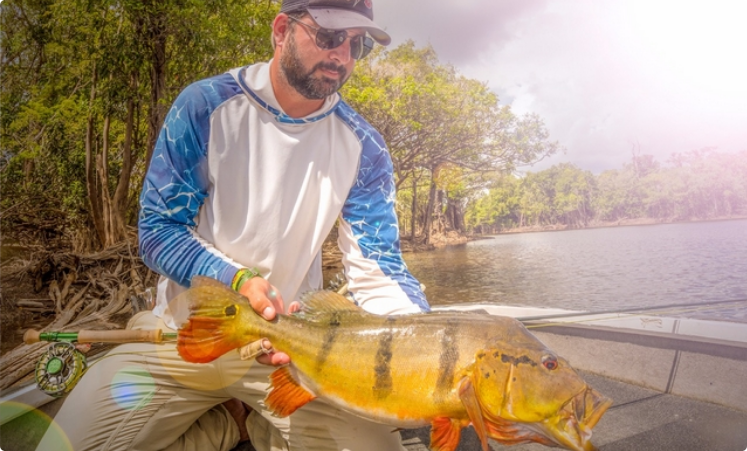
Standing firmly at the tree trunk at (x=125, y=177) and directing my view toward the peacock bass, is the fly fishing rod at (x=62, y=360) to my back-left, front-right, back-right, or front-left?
front-right

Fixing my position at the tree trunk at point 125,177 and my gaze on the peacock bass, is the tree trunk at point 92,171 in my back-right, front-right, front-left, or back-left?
back-right

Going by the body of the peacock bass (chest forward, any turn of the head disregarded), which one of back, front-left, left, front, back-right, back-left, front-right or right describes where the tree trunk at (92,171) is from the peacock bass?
back-left

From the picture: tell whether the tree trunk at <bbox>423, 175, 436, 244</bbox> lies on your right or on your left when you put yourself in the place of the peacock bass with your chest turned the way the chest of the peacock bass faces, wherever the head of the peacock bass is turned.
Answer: on your left

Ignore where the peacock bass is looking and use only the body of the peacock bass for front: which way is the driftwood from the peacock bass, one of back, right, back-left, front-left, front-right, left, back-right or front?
back-left

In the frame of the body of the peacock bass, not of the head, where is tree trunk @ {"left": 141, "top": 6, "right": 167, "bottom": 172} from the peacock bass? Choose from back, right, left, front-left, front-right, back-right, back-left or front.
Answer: back-left

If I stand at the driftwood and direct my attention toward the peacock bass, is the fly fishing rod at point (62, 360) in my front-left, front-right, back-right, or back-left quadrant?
front-right

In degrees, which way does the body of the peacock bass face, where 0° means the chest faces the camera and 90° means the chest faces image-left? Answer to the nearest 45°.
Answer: approximately 270°

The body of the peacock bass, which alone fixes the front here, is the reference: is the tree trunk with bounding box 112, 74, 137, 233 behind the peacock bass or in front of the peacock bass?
behind
